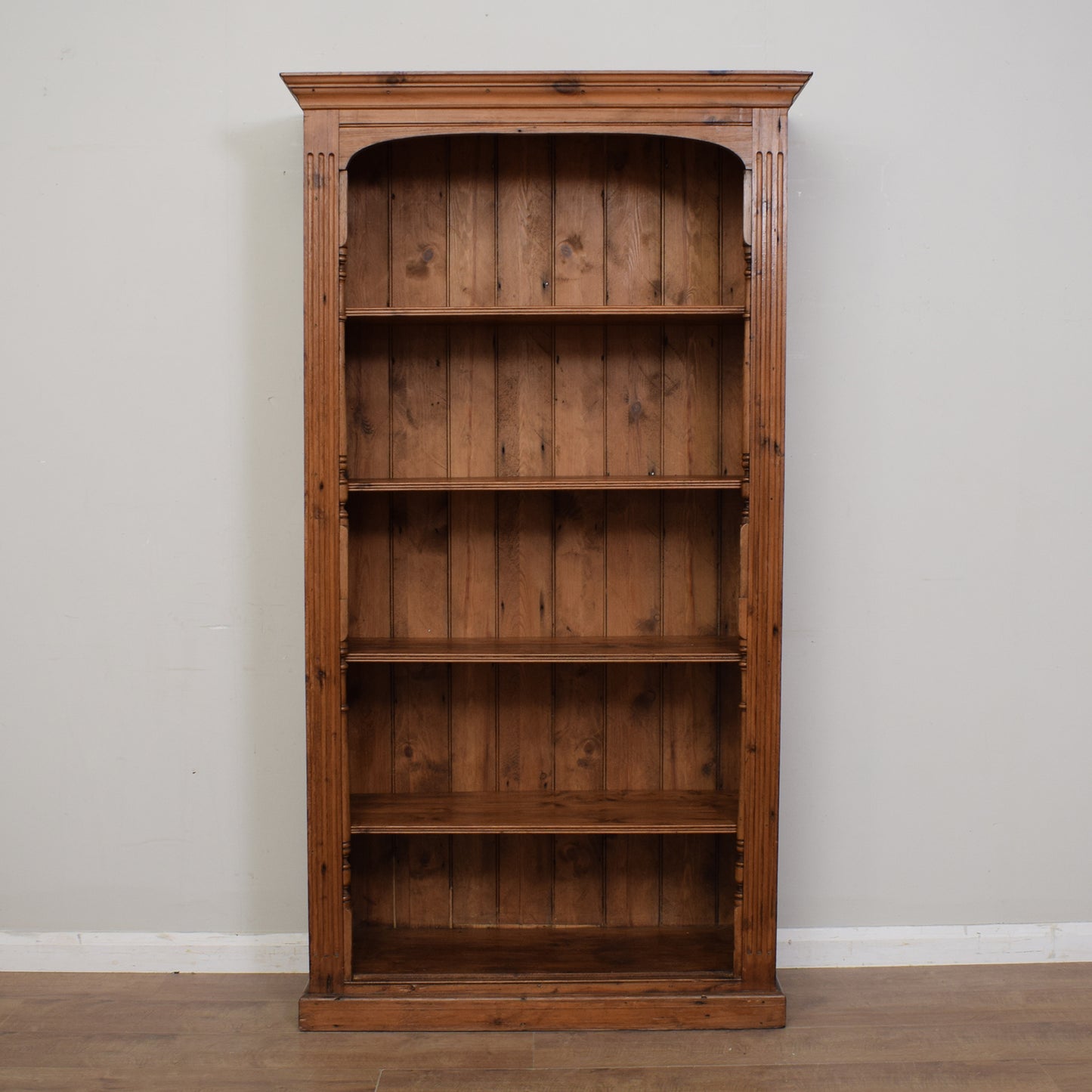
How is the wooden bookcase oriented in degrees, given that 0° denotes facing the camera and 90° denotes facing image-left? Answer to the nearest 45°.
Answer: approximately 0°
